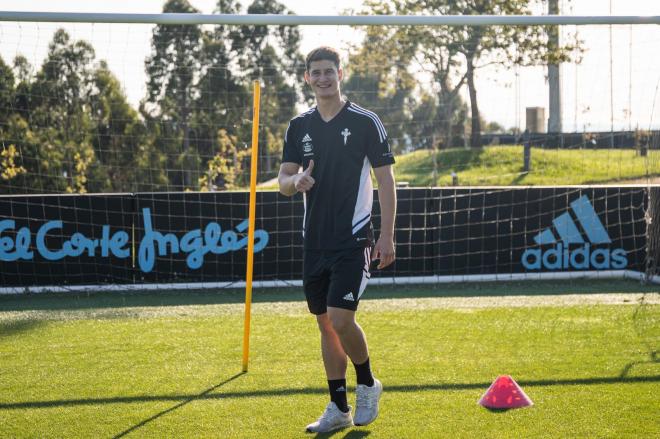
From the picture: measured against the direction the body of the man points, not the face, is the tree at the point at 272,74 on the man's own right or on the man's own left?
on the man's own right

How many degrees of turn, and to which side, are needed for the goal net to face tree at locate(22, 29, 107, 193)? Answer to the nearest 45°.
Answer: approximately 135° to its right

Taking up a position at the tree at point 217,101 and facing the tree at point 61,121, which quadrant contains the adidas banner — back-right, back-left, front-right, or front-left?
back-left

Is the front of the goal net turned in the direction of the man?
yes

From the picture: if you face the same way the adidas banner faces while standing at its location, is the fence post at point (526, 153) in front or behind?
behind

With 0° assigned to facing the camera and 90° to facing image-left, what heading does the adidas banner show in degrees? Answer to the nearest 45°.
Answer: approximately 0°

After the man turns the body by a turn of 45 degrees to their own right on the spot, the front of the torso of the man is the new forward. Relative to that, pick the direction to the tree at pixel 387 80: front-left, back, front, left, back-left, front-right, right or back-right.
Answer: right

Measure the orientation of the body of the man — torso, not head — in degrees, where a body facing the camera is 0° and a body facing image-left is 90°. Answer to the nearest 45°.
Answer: approximately 45°
